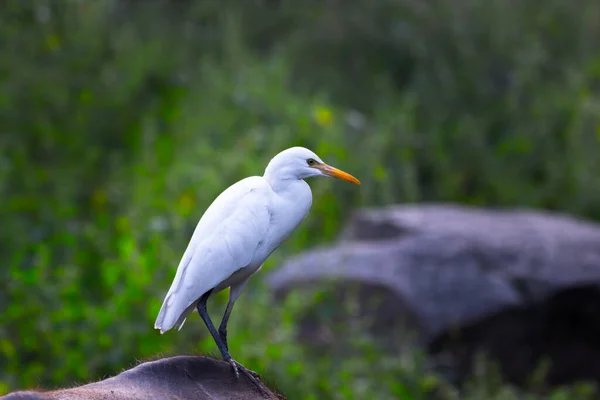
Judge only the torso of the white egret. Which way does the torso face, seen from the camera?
to the viewer's right

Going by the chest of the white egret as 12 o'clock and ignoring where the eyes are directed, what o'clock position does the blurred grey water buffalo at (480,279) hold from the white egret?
The blurred grey water buffalo is roughly at 10 o'clock from the white egret.
